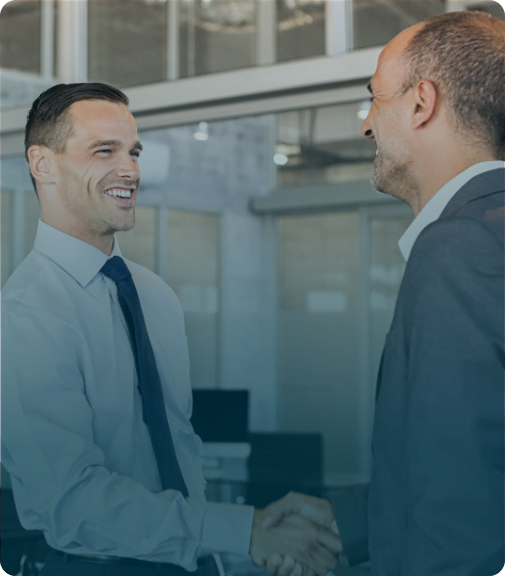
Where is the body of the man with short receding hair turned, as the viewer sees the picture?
to the viewer's left

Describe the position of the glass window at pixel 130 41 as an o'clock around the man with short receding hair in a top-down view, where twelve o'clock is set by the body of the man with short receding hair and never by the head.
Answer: The glass window is roughly at 2 o'clock from the man with short receding hair.

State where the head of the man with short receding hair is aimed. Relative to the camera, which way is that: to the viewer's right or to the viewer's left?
to the viewer's left

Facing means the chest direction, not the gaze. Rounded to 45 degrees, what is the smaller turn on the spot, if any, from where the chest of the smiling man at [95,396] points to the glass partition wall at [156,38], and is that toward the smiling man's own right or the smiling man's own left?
approximately 135° to the smiling man's own left
